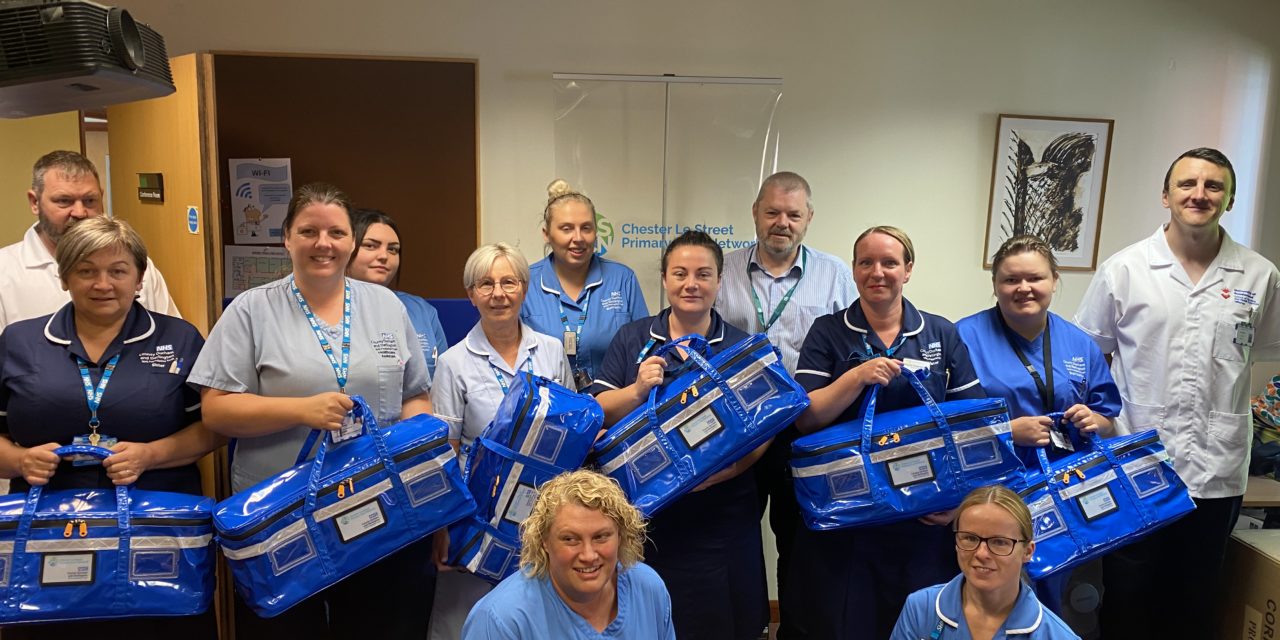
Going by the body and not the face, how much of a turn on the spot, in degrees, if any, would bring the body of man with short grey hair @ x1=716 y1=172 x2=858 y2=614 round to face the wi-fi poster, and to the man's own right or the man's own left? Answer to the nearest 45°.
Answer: approximately 90° to the man's own right

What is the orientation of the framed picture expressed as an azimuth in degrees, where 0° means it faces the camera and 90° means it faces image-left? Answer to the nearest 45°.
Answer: approximately 0°

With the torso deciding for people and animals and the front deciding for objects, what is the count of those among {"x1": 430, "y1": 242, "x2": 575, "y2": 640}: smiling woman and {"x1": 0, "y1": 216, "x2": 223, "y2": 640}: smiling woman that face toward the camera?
2

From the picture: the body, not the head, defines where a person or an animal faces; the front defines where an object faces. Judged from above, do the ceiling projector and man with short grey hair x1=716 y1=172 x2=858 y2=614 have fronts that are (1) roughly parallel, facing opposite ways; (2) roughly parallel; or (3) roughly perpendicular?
roughly perpendicular

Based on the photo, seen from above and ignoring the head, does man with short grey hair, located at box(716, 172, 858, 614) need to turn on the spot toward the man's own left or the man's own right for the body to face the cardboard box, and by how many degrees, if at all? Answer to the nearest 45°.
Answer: approximately 90° to the man's own left

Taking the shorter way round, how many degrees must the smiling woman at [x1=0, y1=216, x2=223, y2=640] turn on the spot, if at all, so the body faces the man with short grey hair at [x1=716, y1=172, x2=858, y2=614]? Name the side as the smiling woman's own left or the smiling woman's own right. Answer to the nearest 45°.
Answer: approximately 90° to the smiling woman's own left

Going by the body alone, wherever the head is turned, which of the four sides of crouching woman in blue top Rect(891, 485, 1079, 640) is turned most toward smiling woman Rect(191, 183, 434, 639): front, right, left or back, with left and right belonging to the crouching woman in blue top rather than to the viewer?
right

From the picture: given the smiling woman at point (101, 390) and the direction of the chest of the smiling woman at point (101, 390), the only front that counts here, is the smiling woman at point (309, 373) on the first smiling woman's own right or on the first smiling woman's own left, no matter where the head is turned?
on the first smiling woman's own left

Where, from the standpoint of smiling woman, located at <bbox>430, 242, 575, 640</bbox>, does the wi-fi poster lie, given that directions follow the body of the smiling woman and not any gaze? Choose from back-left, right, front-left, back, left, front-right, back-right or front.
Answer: back-right
